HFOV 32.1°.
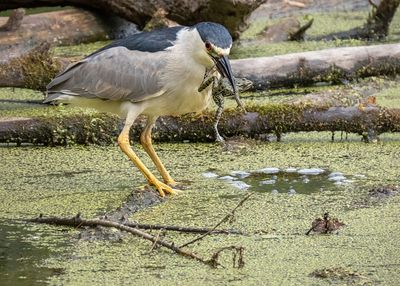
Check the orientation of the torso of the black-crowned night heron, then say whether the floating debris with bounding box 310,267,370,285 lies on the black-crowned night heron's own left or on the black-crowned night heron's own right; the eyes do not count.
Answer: on the black-crowned night heron's own right

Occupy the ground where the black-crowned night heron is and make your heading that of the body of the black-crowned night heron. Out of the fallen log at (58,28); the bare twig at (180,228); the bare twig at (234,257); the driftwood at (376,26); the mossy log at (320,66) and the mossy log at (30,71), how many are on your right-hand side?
2

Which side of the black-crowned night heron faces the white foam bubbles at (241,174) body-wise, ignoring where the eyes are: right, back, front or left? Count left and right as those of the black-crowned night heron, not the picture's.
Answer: front

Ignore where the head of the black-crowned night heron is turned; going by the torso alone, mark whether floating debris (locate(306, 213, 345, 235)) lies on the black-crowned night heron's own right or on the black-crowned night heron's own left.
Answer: on the black-crowned night heron's own right

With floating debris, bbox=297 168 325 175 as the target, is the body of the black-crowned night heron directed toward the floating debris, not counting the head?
yes

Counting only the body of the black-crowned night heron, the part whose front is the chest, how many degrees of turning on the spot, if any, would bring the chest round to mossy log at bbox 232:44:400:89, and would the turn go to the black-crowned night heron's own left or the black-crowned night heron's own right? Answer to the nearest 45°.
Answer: approximately 45° to the black-crowned night heron's own left

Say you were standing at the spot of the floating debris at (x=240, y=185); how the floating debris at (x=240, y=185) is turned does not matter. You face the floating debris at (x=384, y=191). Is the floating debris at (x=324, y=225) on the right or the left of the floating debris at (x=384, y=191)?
right

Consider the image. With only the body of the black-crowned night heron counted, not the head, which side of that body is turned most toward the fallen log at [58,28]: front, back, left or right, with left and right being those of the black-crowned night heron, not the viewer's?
left

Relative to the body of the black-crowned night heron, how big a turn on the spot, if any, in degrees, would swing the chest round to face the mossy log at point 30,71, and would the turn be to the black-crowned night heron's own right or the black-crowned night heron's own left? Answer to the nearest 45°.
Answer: approximately 135° to the black-crowned night heron's own left

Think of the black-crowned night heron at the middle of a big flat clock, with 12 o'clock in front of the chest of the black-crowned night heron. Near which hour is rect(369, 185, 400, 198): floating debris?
The floating debris is roughly at 1 o'clock from the black-crowned night heron.

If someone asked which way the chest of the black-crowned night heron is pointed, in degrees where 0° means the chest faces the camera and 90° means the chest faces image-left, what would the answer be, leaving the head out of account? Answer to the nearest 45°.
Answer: approximately 270°

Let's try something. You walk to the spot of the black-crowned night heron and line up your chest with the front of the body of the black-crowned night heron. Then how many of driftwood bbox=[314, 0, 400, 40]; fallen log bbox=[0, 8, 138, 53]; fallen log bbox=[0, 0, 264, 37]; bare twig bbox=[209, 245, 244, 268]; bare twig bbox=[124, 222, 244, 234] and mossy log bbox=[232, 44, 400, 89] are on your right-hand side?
2
